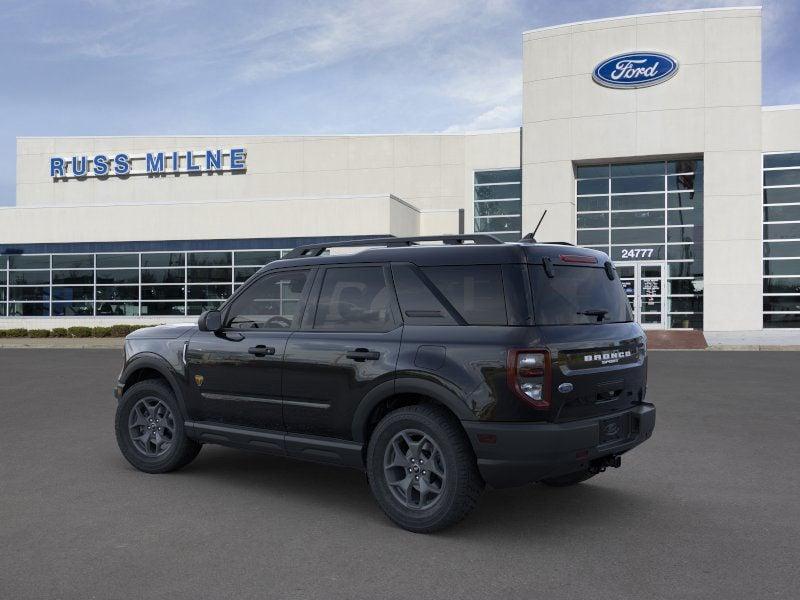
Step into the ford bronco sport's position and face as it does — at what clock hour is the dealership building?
The dealership building is roughly at 2 o'clock from the ford bronco sport.

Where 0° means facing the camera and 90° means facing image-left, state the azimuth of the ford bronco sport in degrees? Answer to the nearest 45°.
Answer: approximately 135°

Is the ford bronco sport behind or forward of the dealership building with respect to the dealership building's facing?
forward

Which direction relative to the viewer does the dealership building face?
toward the camera

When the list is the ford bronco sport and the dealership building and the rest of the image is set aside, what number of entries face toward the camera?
1
